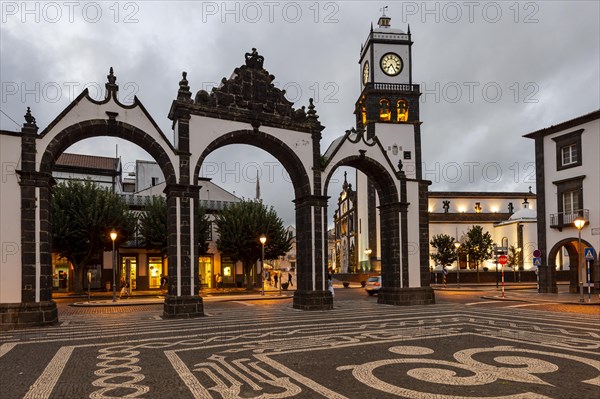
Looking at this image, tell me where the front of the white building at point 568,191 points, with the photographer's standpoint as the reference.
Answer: facing the viewer and to the left of the viewer

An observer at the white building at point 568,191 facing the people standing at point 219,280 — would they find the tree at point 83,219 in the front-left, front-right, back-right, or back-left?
front-left

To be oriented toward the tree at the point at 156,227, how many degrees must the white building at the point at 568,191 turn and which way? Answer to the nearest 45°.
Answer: approximately 45° to its right

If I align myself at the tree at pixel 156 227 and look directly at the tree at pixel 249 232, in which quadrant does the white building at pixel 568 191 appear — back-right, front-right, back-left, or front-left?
front-right

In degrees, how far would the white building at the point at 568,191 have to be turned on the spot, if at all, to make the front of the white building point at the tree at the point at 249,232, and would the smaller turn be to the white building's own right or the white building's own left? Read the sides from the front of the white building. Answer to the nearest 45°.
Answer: approximately 45° to the white building's own right

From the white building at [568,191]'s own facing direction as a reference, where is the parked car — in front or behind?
in front
